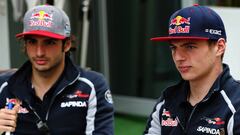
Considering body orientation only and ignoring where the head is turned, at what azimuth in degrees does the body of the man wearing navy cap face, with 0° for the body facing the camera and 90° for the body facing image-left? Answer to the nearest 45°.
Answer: approximately 45°

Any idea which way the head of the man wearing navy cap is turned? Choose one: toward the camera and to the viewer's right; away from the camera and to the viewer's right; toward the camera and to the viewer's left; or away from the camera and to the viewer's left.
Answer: toward the camera and to the viewer's left
